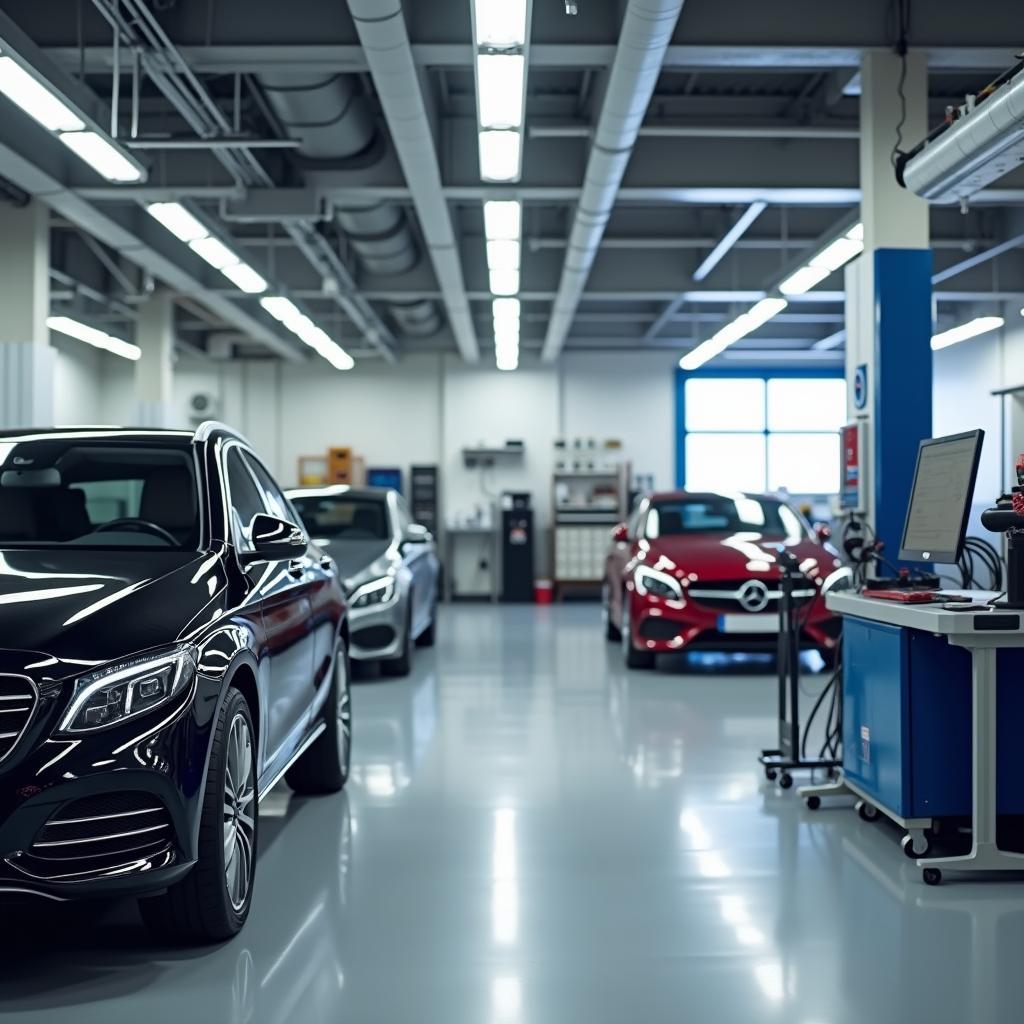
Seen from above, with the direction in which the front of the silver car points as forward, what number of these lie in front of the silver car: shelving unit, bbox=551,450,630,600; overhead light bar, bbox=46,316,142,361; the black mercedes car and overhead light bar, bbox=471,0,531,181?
2

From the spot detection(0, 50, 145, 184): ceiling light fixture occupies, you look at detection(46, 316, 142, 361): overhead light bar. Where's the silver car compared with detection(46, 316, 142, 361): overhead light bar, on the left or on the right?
right

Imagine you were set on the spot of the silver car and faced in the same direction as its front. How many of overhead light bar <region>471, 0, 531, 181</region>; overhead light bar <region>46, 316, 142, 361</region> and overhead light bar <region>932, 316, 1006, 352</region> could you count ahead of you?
1

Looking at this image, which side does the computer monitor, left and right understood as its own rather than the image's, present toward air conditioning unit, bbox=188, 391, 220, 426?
right

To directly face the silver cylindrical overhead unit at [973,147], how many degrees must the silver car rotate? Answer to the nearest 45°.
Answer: approximately 45° to its left

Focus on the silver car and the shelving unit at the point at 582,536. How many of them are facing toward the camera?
2

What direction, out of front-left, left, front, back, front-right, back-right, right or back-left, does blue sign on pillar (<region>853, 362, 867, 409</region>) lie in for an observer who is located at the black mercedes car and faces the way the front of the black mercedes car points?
back

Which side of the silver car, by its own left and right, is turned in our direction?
front

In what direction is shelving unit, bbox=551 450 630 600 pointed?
toward the camera

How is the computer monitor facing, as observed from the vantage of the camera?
facing the viewer and to the left of the viewer

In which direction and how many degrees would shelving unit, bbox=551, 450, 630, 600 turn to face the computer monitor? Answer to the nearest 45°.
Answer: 0° — it already faces it

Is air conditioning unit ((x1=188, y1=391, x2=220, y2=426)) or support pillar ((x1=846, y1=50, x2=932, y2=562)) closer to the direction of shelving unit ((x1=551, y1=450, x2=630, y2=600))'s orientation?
the support pillar

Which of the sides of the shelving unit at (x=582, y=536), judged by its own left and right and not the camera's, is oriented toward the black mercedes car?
front
